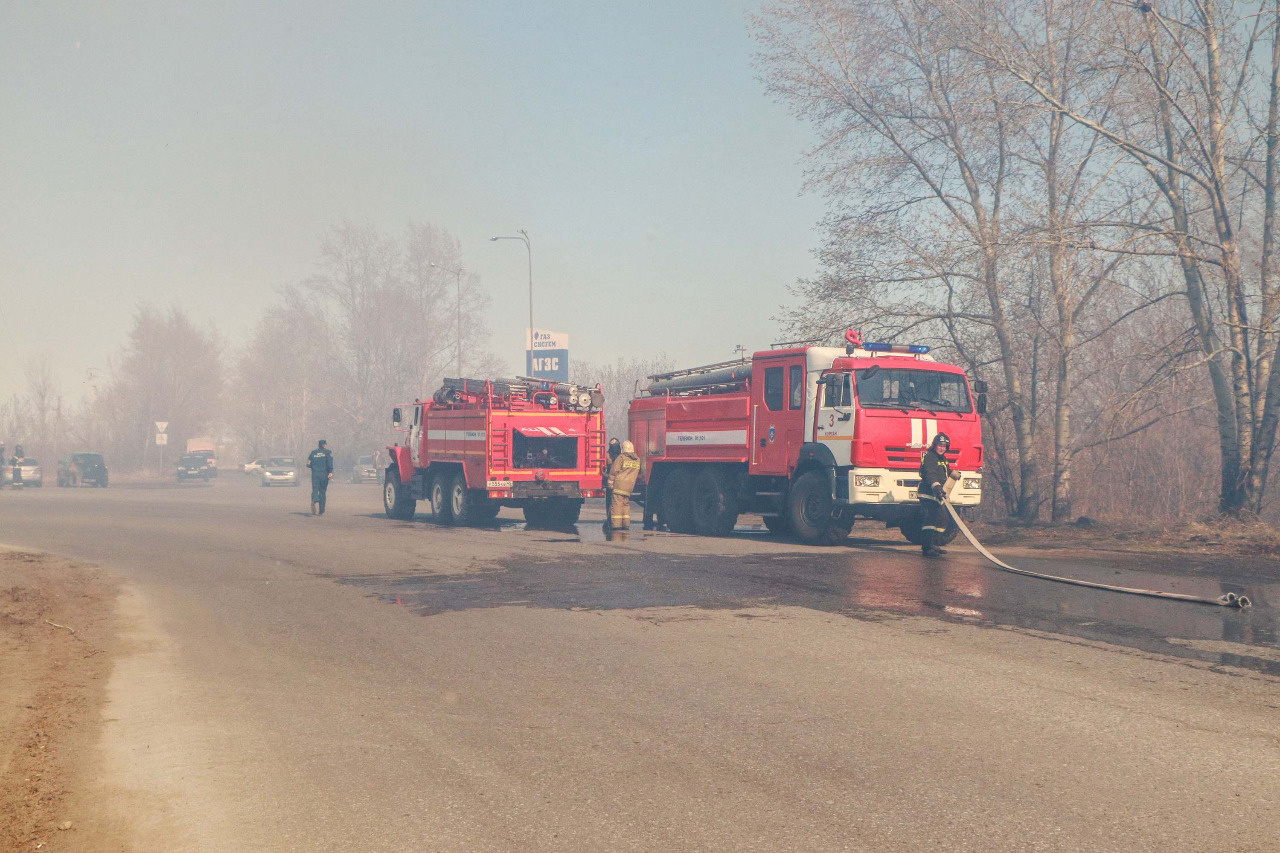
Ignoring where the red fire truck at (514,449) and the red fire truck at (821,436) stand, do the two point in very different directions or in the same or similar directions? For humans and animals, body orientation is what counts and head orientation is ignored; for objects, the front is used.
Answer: very different directions

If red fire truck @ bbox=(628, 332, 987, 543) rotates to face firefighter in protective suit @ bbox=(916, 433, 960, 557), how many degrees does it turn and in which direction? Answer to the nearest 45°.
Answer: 0° — it already faces them

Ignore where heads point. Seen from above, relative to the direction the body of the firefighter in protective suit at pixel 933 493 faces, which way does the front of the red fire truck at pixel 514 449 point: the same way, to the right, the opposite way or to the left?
the opposite way

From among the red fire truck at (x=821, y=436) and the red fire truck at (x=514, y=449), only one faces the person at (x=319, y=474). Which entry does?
the red fire truck at (x=514, y=449)

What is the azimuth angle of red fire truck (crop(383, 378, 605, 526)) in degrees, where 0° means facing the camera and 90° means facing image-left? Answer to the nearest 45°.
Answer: approximately 135°

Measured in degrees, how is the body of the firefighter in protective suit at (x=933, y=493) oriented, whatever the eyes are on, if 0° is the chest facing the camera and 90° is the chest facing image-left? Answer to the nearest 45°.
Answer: approximately 315°

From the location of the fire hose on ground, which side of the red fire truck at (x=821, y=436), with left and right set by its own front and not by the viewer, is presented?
front

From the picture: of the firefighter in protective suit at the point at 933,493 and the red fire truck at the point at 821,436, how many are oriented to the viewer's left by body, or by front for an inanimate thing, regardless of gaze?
0

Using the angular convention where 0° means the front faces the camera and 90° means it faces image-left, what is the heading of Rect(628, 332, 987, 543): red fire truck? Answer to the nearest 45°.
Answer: approximately 315°

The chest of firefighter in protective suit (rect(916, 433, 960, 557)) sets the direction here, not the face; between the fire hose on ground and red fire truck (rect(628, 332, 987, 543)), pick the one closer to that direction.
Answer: the fire hose on ground

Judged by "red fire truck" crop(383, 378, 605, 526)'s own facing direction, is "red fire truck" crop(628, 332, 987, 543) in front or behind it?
behind

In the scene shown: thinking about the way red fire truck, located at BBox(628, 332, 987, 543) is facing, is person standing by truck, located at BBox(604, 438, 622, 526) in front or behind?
behind
